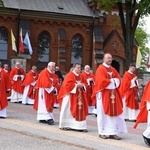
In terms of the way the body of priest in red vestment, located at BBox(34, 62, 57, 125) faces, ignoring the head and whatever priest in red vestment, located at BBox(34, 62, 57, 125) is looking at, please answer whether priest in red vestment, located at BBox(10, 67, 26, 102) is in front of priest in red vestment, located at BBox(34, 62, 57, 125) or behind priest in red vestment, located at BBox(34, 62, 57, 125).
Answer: behind

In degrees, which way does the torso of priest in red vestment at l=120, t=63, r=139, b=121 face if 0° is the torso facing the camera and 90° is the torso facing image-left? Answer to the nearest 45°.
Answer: approximately 315°

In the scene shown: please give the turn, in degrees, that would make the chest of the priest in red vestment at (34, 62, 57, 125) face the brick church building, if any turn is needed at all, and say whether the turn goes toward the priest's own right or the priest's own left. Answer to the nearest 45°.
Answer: approximately 135° to the priest's own left

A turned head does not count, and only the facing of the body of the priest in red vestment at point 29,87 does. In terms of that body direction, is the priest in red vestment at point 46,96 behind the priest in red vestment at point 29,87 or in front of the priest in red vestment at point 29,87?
in front

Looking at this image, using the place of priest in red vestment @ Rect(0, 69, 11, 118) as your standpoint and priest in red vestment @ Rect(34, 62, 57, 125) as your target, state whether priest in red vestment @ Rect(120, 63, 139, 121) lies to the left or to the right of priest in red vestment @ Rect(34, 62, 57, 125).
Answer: left

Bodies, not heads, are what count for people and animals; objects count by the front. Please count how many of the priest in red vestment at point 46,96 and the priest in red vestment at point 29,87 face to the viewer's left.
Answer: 0
